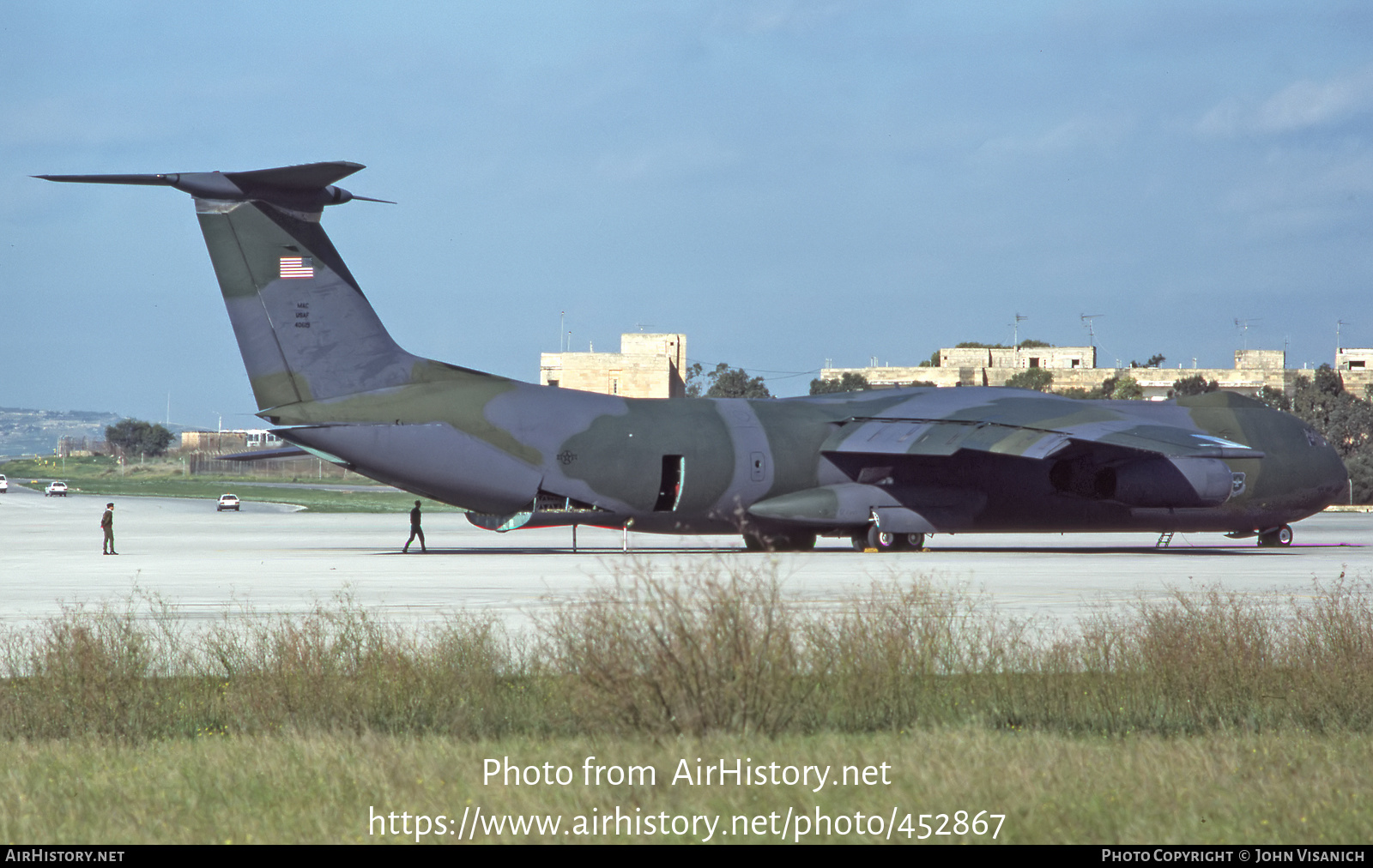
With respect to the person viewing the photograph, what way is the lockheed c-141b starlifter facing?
facing away from the viewer and to the right of the viewer
